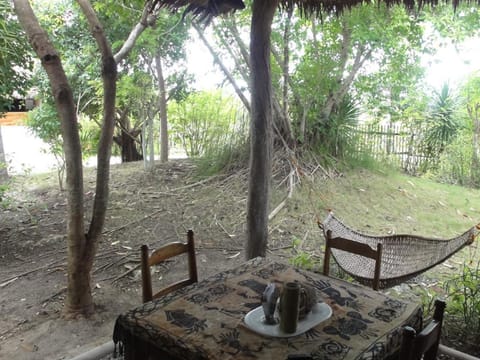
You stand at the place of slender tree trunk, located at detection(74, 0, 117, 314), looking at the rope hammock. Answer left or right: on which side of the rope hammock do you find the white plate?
right

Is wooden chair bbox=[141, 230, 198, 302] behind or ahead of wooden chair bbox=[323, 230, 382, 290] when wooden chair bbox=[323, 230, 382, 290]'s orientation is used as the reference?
ahead

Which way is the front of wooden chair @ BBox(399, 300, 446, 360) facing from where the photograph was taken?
facing away from the viewer and to the left of the viewer

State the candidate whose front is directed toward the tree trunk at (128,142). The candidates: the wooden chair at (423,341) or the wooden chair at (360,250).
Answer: the wooden chair at (423,341)

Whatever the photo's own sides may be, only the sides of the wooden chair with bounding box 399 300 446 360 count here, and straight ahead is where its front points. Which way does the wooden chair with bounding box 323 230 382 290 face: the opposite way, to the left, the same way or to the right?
to the left

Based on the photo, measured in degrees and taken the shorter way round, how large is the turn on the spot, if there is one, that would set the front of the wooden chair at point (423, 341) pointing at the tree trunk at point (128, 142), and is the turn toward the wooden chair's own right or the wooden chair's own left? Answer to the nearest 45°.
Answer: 0° — it already faces it

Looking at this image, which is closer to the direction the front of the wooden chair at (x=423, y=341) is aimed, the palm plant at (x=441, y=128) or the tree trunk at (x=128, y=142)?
the tree trunk

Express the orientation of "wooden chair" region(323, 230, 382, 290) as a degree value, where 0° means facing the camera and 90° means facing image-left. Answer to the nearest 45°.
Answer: approximately 45°

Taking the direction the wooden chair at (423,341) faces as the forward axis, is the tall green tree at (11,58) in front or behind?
in front

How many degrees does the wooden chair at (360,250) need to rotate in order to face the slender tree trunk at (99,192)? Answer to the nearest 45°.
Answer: approximately 45° to its right
